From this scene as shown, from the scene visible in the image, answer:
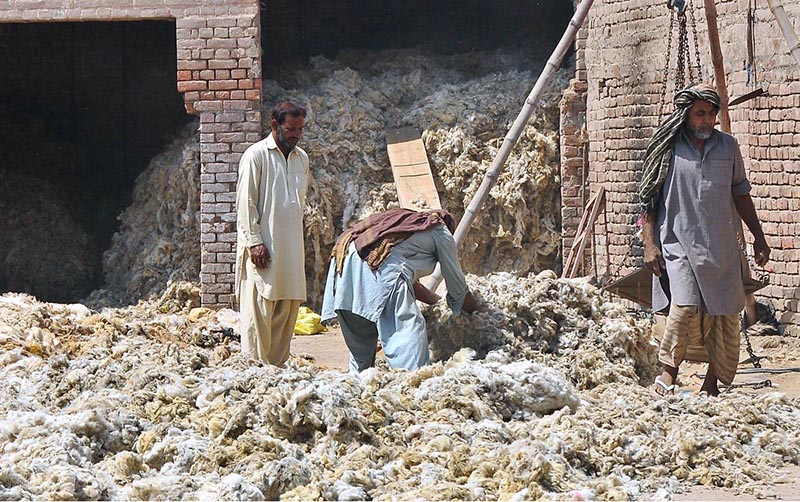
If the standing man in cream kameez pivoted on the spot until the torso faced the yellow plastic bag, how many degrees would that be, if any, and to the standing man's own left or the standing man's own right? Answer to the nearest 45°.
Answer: approximately 135° to the standing man's own left

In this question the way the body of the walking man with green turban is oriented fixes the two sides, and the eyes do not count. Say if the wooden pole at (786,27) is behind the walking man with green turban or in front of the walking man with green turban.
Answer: behind

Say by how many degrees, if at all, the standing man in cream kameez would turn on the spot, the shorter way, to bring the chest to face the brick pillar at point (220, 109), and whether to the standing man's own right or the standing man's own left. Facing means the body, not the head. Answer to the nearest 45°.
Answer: approximately 135° to the standing man's own left

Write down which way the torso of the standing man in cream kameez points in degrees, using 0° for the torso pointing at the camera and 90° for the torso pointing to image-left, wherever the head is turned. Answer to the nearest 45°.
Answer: approximately 315°

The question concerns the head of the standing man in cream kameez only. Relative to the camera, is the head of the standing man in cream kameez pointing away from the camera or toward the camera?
toward the camera

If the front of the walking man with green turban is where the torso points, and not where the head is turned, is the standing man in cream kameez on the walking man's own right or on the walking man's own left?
on the walking man's own right

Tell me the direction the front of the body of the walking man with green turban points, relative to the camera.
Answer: toward the camera

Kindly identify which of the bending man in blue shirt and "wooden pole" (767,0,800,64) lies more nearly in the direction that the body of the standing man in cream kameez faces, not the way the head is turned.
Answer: the bending man in blue shirt

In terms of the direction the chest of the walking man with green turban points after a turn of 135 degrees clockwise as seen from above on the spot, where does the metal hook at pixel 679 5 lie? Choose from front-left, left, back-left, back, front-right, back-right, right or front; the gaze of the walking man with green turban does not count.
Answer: front-right

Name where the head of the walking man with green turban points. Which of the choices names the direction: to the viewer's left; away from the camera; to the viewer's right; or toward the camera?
toward the camera

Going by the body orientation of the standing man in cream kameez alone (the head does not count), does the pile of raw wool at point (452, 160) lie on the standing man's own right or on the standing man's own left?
on the standing man's own left

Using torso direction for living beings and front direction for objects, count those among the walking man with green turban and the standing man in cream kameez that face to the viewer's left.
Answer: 0
